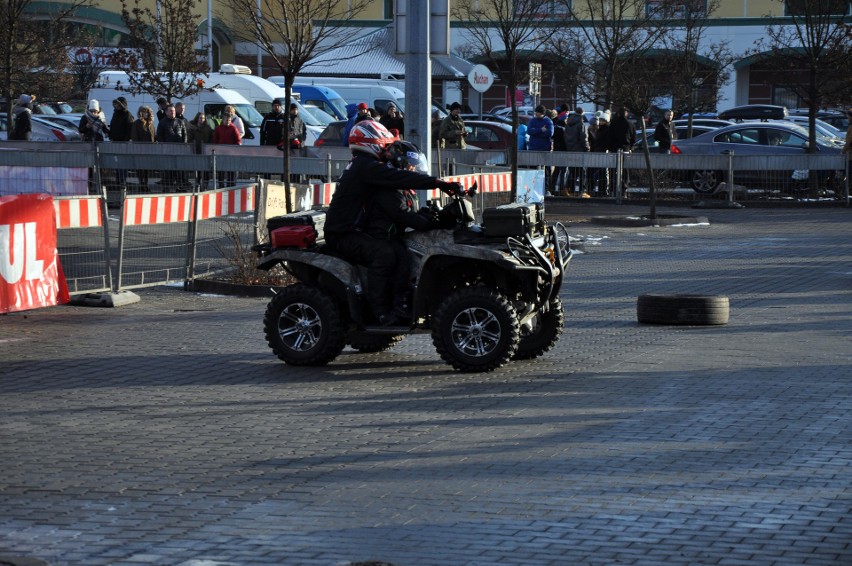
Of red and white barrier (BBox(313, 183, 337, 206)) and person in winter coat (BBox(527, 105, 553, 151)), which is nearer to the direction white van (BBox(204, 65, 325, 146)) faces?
the person in winter coat

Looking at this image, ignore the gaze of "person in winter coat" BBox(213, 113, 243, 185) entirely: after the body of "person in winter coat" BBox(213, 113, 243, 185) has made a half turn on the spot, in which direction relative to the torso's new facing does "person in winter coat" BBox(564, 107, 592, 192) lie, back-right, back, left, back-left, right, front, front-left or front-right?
right

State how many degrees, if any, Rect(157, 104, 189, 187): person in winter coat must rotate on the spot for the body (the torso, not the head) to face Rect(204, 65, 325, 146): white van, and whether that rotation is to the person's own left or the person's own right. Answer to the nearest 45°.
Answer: approximately 180°

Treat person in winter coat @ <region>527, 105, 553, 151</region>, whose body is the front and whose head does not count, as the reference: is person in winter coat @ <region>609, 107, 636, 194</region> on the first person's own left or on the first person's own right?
on the first person's own left

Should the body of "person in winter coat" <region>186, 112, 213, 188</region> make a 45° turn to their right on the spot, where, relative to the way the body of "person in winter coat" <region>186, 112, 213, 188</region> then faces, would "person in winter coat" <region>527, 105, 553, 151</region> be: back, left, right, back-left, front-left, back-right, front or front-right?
back-left

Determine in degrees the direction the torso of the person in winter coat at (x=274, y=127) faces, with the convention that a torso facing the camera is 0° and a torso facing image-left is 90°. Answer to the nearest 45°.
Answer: approximately 0°

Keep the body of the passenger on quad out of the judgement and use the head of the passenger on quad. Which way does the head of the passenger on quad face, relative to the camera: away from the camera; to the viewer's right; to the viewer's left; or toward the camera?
to the viewer's right

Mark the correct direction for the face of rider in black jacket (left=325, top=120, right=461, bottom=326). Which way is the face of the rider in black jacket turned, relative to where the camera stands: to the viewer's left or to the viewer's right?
to the viewer's right

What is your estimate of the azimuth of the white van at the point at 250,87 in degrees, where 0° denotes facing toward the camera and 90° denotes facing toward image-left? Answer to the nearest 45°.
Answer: approximately 315°

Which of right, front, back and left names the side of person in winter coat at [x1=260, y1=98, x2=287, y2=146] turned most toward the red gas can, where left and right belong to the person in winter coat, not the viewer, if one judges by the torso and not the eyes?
front

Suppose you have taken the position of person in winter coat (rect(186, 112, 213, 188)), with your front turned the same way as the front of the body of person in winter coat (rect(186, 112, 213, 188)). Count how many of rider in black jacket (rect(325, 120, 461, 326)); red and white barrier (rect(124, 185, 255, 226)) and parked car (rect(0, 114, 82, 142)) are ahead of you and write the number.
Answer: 2

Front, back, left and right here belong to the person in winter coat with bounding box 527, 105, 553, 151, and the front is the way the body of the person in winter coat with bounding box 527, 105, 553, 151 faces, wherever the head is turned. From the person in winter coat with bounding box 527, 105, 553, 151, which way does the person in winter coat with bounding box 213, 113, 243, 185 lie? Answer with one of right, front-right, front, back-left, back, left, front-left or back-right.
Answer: right

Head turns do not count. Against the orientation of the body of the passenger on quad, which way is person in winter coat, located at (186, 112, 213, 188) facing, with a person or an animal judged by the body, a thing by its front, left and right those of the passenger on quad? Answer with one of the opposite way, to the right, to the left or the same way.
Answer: to the right

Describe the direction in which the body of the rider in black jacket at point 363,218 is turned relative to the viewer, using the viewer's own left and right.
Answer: facing to the right of the viewer
